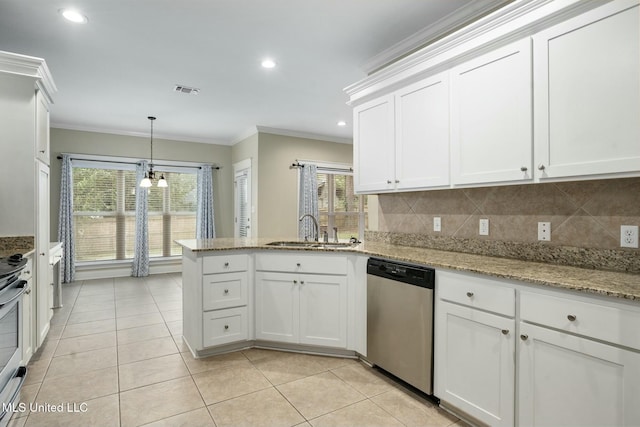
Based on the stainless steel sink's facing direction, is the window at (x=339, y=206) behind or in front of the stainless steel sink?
behind

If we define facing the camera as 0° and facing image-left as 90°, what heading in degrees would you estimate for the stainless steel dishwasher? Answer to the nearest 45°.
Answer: approximately 45°

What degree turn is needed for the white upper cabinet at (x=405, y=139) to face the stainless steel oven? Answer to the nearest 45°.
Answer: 0° — it already faces it

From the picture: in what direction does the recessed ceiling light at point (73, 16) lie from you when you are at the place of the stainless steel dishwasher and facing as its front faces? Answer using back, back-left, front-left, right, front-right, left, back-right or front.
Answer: front-right

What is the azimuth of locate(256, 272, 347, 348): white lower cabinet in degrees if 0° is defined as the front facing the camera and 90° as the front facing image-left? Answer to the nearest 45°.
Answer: approximately 0°

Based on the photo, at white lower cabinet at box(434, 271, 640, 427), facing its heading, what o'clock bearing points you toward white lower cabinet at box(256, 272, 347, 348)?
white lower cabinet at box(256, 272, 347, 348) is roughly at 2 o'clock from white lower cabinet at box(434, 271, 640, 427).

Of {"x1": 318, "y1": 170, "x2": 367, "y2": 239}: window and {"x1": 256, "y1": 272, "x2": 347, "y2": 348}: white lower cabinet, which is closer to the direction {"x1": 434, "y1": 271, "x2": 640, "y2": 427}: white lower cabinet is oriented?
the white lower cabinet

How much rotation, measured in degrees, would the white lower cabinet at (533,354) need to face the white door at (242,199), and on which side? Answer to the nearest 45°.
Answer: approximately 90° to its right

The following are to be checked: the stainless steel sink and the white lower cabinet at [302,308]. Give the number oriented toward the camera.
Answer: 2

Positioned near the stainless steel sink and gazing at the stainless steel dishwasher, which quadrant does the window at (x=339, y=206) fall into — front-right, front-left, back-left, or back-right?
back-left
